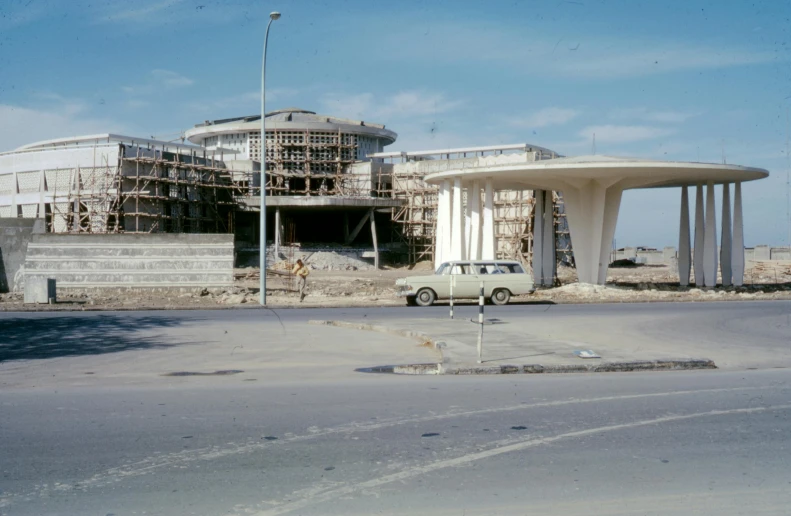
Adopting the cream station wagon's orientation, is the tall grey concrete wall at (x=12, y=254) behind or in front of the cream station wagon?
in front

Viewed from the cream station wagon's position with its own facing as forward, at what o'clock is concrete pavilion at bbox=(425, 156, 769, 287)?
The concrete pavilion is roughly at 4 o'clock from the cream station wagon.

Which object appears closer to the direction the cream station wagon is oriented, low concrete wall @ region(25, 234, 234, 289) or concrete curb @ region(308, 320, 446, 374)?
the low concrete wall

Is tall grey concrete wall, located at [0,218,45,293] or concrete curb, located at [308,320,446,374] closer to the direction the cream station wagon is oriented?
the tall grey concrete wall

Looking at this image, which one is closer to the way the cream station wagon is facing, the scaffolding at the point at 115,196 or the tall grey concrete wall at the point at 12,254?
the tall grey concrete wall

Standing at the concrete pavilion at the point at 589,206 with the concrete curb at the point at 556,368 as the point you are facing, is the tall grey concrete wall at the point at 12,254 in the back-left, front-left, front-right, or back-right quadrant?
front-right

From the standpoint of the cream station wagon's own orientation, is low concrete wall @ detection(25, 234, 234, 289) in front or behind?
in front

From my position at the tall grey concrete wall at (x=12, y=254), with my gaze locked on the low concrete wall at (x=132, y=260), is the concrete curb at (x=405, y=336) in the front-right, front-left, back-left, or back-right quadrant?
front-right

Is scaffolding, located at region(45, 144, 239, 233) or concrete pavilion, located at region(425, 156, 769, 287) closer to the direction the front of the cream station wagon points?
the scaffolding

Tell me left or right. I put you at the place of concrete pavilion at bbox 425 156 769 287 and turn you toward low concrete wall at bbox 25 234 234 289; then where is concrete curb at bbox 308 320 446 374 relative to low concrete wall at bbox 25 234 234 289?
left

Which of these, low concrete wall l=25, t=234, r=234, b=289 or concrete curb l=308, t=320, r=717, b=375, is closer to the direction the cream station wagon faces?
the low concrete wall

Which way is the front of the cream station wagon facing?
to the viewer's left

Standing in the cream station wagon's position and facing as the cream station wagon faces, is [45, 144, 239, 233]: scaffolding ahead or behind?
ahead

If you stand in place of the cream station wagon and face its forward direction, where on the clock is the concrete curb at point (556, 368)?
The concrete curb is roughly at 9 o'clock from the cream station wagon.
